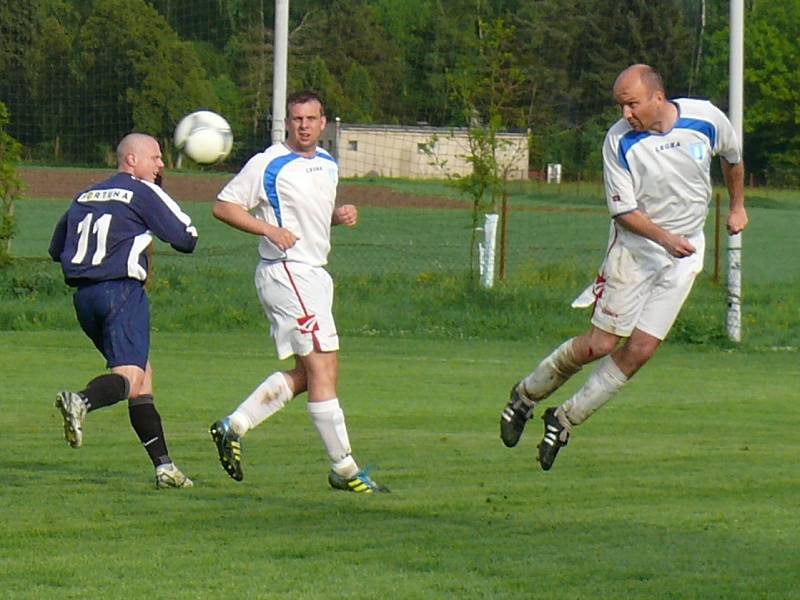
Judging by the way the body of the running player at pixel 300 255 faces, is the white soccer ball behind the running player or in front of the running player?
behind

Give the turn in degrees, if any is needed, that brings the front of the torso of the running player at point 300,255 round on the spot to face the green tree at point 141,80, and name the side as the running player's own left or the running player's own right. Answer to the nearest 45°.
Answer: approximately 135° to the running player's own left

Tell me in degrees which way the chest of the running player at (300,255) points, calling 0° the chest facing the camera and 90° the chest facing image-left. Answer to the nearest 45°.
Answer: approximately 315°

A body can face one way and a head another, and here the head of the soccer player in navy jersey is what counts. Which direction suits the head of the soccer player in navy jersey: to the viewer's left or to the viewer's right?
to the viewer's right

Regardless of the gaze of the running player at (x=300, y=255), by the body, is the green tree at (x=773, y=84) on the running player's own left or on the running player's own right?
on the running player's own left

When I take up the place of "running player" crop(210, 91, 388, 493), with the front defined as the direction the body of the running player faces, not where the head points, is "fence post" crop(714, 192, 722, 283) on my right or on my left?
on my left

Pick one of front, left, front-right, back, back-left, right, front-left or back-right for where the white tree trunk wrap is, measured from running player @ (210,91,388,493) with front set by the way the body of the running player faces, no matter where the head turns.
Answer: back-left
